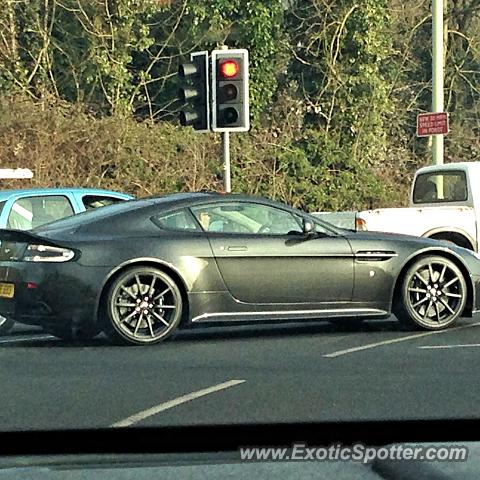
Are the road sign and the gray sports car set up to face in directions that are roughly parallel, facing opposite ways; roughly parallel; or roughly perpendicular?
roughly perpendicular

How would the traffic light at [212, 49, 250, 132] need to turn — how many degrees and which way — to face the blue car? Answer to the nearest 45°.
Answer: approximately 45° to its right

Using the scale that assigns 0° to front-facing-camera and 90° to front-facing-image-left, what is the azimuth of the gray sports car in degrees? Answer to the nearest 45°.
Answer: approximately 270°

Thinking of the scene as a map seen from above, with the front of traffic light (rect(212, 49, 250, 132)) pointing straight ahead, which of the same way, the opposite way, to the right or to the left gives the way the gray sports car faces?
to the left

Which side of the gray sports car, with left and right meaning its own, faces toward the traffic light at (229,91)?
left

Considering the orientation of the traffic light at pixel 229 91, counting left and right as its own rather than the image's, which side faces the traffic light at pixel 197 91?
right

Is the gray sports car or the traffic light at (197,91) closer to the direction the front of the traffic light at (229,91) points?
the gray sports car
